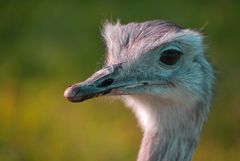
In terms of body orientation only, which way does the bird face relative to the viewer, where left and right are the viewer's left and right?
facing the viewer and to the left of the viewer
